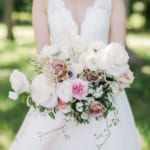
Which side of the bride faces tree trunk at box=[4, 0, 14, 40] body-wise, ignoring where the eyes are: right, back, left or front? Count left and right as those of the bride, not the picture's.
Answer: back

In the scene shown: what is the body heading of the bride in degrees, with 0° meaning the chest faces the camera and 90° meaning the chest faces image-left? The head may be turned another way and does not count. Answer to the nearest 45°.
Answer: approximately 0°
